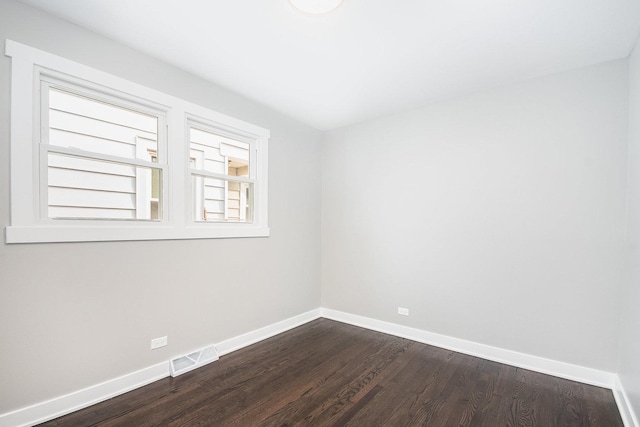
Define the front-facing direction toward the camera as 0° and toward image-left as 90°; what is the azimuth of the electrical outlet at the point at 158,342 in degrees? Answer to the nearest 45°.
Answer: approximately 315°
